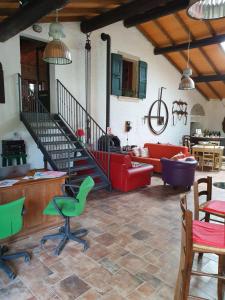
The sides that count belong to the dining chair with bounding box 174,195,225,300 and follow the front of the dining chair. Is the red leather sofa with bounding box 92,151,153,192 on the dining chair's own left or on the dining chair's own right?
on the dining chair's own left

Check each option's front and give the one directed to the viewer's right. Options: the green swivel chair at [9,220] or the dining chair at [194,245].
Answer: the dining chair

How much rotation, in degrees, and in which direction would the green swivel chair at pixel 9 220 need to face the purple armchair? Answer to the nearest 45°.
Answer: approximately 90° to its right

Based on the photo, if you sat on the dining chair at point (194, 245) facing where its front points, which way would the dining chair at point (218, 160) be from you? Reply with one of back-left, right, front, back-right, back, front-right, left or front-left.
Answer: left

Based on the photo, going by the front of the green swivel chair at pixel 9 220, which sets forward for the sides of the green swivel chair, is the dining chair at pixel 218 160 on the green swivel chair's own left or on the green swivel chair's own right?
on the green swivel chair's own right

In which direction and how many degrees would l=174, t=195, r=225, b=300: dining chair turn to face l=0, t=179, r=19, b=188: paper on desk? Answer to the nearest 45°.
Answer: approximately 180°

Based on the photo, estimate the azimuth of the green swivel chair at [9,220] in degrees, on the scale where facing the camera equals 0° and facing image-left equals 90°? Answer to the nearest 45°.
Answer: approximately 135°

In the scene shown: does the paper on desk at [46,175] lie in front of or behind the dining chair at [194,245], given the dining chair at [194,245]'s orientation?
behind

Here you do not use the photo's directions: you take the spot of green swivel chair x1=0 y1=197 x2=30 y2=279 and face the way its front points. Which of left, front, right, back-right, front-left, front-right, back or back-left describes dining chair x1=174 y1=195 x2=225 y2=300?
back

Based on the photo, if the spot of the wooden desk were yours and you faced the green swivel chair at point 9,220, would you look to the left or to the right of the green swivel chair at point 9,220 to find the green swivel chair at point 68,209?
left

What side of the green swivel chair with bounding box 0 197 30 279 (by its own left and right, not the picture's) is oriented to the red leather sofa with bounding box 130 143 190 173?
right

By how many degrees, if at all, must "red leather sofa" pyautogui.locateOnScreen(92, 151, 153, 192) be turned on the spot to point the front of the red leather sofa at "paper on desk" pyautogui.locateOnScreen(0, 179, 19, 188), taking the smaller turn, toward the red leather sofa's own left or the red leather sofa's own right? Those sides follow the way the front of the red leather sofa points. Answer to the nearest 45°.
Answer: approximately 180°

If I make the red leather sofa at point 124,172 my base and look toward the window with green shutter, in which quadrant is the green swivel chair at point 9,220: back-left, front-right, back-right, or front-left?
back-left

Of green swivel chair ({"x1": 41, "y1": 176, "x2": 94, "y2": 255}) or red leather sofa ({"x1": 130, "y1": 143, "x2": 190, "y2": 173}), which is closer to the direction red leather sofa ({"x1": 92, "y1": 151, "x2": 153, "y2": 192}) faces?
the red leather sofa

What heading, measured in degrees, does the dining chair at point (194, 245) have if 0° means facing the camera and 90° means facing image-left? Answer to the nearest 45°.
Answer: approximately 270°

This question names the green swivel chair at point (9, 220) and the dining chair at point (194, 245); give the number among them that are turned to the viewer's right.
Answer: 1
